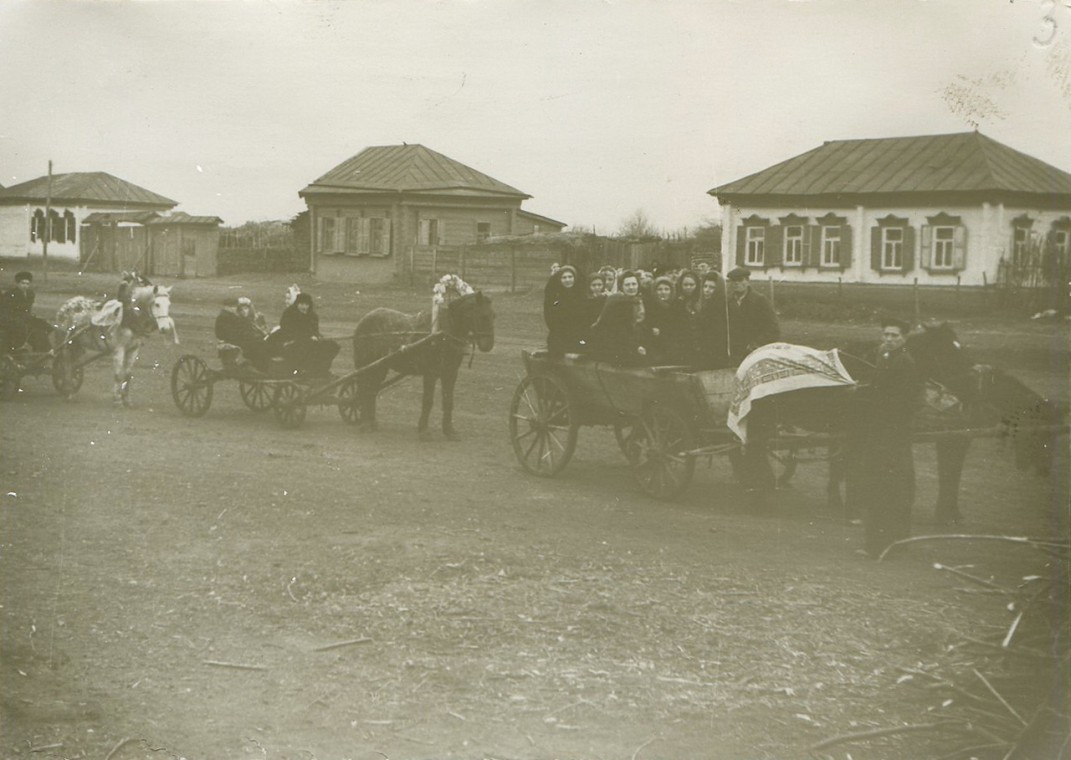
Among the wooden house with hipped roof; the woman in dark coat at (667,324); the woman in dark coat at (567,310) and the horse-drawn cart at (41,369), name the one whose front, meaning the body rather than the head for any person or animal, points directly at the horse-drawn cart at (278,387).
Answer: the horse-drawn cart at (41,369)

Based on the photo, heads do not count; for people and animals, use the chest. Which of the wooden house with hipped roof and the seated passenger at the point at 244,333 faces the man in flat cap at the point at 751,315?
the seated passenger

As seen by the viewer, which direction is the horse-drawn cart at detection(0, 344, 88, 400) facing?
to the viewer's right

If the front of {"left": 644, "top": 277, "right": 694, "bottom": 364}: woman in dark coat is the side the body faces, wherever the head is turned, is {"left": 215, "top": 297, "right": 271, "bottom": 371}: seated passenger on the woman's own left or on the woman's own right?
on the woman's own right

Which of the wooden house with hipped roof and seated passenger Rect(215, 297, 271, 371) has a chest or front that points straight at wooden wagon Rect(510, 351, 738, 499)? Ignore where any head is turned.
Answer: the seated passenger

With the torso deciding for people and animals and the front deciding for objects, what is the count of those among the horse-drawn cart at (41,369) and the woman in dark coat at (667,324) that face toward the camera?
1

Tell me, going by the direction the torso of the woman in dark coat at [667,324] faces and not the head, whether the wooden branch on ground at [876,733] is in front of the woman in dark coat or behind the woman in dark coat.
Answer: in front

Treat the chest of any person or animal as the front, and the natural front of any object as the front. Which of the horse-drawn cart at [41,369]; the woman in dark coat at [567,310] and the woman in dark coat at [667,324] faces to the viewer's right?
the horse-drawn cart

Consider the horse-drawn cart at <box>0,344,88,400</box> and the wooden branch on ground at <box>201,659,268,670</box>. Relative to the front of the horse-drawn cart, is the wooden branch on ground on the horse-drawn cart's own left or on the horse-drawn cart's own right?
on the horse-drawn cart's own right

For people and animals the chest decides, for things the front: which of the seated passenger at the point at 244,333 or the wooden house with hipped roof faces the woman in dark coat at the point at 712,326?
the seated passenger
